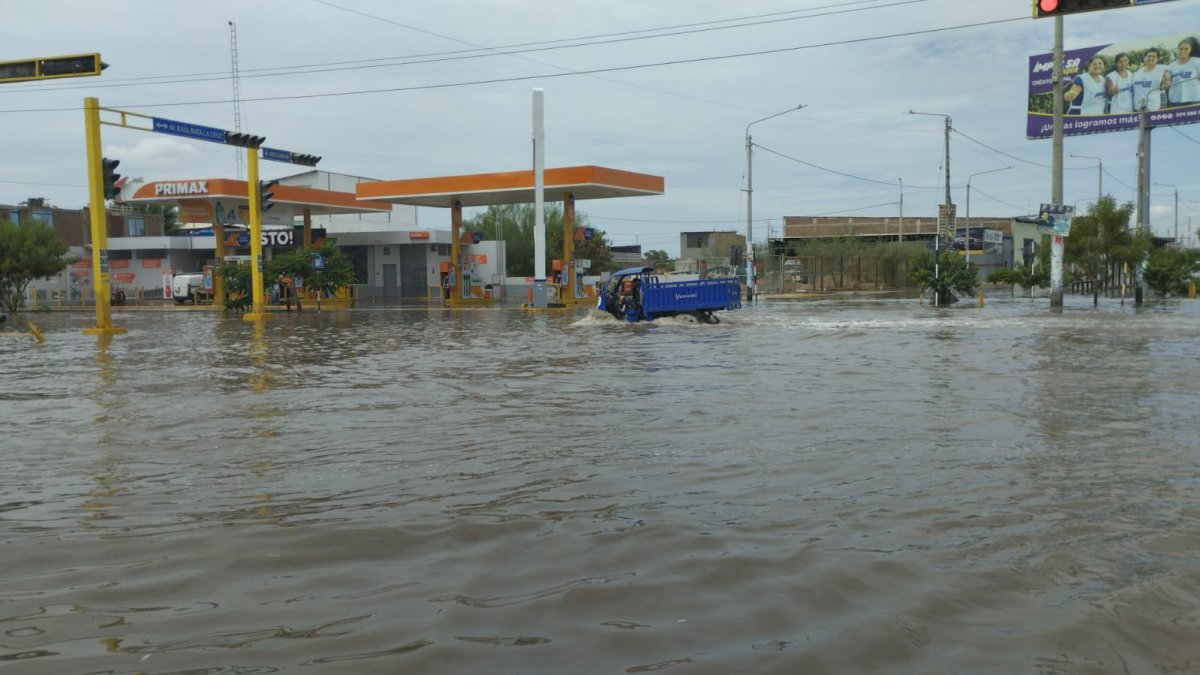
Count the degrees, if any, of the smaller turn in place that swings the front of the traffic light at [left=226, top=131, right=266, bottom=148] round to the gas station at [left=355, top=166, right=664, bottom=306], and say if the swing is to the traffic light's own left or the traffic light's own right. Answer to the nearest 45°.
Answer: approximately 90° to the traffic light's own left

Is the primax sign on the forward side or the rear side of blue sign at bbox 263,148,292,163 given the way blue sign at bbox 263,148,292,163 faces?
on the rear side

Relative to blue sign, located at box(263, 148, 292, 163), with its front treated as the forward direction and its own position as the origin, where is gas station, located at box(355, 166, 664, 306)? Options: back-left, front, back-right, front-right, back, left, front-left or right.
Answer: back-left

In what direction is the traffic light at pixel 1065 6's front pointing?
toward the camera

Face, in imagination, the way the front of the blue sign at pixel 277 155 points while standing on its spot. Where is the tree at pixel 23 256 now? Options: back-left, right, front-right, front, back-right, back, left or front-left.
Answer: back-right

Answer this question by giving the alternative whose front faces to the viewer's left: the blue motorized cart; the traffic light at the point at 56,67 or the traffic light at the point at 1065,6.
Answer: the blue motorized cart

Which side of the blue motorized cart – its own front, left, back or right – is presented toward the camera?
left

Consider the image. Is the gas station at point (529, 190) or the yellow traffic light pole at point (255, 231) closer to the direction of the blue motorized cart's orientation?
the yellow traffic light pole

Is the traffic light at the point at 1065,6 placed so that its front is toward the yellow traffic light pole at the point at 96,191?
no

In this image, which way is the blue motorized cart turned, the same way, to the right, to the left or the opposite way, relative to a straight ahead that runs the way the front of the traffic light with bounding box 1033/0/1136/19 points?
to the right

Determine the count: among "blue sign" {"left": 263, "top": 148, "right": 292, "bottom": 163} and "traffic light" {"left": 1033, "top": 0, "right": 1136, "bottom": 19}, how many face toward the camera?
2

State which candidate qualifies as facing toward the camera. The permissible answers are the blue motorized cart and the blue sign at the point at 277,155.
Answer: the blue sign

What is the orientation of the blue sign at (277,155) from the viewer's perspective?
toward the camera

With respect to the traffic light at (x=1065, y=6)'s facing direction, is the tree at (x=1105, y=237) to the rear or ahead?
to the rear

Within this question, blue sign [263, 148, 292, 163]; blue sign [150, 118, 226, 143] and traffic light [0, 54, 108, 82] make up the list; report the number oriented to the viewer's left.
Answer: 0
